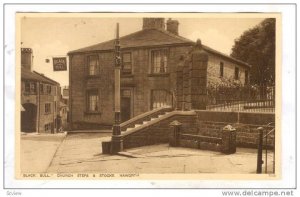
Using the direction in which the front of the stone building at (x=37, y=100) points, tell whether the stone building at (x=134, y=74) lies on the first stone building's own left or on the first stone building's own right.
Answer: on the first stone building's own left

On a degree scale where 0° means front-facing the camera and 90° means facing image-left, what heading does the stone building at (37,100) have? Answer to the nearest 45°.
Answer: approximately 315°

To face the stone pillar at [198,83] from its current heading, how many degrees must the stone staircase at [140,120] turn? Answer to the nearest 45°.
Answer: approximately 180°

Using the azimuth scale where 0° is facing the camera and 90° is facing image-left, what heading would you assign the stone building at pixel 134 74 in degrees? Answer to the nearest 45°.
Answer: approximately 0°

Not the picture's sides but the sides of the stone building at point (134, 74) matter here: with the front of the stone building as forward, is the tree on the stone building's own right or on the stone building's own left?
on the stone building's own left

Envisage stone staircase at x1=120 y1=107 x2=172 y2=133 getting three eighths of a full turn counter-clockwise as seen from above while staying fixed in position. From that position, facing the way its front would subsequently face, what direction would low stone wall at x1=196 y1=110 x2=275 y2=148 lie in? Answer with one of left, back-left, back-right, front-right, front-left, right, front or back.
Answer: front-left

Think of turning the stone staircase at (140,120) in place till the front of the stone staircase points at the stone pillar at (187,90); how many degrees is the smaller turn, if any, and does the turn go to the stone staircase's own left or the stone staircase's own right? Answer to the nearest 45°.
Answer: approximately 180°

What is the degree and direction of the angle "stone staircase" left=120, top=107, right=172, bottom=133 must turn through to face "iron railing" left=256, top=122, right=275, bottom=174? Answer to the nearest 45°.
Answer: approximately 180°

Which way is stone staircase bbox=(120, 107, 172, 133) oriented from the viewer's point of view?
to the viewer's left
